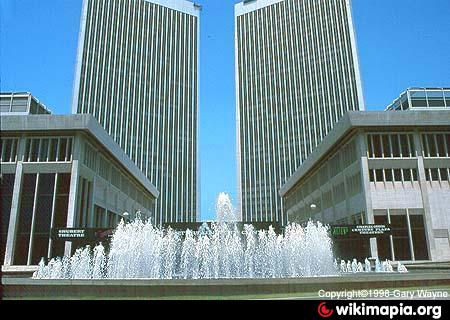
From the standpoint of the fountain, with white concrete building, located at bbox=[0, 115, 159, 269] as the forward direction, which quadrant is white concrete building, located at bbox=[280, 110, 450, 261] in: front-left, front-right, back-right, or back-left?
back-right
